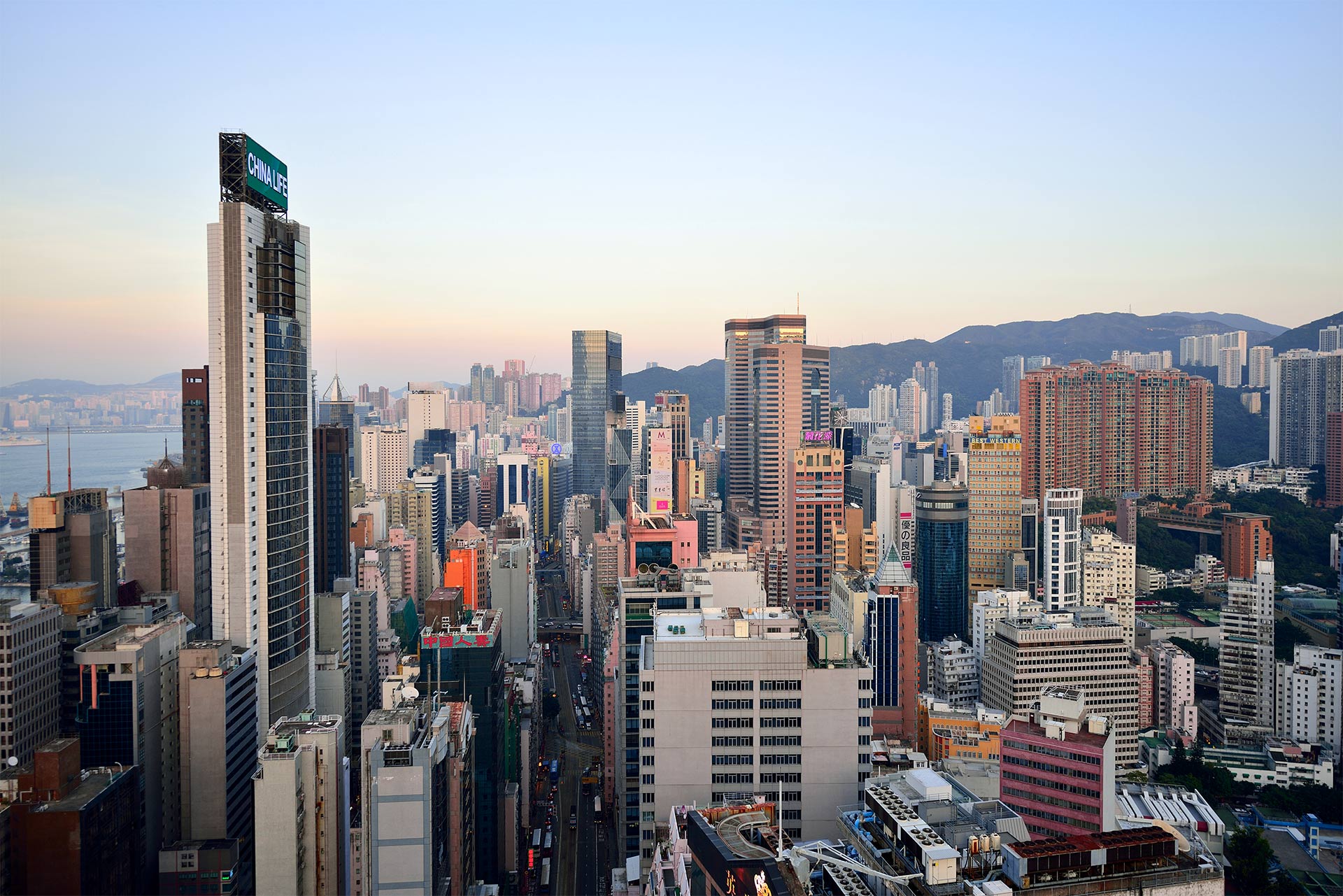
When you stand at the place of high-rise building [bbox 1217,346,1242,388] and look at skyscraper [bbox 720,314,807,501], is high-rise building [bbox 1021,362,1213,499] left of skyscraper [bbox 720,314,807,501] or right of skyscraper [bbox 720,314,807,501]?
left

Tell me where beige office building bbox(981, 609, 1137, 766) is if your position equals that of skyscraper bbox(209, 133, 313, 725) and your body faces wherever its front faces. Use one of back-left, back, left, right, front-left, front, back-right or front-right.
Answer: front-left

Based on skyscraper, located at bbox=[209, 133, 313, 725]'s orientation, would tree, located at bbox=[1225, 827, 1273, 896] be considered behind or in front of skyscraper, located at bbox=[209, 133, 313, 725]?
in front

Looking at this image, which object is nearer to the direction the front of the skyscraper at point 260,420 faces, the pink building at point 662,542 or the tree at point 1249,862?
the tree

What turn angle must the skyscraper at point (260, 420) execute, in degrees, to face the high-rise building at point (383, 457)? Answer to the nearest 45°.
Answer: approximately 135° to its left

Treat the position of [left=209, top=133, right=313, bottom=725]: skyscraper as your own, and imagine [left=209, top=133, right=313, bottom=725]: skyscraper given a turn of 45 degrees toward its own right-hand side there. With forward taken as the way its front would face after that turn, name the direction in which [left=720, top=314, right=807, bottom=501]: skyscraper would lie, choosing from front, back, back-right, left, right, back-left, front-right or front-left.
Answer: back-left

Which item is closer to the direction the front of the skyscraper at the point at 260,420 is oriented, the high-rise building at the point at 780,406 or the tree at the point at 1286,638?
the tree

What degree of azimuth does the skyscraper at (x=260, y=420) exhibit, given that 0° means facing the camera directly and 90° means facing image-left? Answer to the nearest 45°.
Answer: approximately 315°

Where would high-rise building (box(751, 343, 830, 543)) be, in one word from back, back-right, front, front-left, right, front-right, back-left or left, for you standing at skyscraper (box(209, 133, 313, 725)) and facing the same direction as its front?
left

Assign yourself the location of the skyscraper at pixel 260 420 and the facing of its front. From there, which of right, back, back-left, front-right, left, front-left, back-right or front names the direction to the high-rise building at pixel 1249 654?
front-left

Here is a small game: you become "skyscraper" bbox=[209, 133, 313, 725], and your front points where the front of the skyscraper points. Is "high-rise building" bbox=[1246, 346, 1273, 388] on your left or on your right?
on your left
